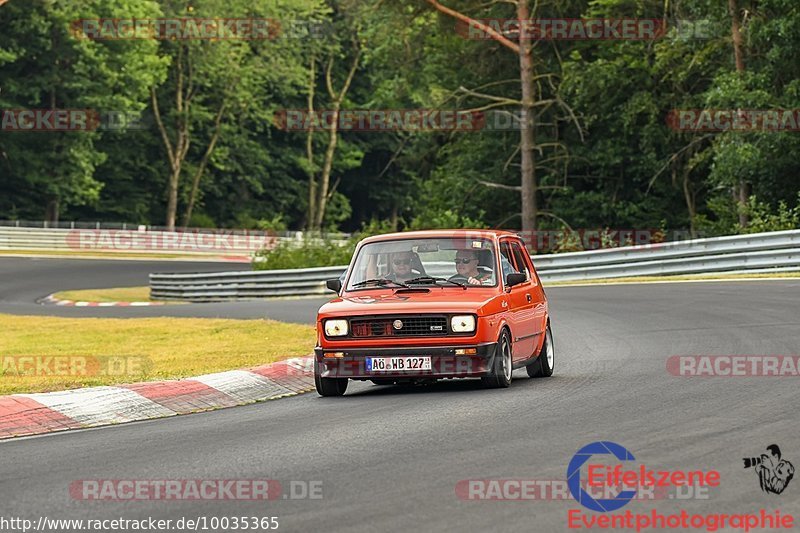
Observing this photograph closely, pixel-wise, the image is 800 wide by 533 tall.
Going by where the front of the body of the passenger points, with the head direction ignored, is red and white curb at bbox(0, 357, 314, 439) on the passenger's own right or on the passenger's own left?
on the passenger's own right

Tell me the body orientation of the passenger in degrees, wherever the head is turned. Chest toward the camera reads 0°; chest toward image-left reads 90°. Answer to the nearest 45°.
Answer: approximately 0°

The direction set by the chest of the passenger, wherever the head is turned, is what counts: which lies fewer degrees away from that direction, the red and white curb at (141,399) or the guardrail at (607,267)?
the red and white curb

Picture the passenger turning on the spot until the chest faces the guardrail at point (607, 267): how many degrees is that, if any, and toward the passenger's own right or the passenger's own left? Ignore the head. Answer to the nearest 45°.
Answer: approximately 180°

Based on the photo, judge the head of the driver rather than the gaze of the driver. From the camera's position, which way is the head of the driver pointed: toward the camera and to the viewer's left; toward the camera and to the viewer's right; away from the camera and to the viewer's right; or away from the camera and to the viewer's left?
toward the camera and to the viewer's left
